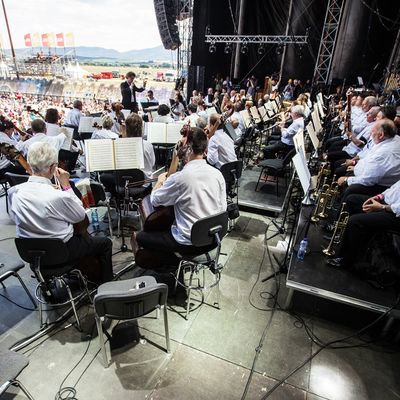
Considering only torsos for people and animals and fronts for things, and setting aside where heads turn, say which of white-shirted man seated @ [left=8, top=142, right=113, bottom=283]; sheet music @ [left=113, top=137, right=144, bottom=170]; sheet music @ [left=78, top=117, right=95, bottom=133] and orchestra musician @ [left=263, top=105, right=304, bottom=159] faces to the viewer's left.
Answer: the orchestra musician

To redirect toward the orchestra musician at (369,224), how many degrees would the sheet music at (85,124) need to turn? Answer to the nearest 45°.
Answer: approximately 45° to its left

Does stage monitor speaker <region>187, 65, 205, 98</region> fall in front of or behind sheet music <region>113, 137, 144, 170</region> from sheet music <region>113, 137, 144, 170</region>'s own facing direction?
behind

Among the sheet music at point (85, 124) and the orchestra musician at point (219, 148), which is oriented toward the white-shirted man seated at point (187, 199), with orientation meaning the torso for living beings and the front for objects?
the sheet music

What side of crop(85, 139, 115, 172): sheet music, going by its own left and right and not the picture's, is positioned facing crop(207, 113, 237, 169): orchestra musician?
left

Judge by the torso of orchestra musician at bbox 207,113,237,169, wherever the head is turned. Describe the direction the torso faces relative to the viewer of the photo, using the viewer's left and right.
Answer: facing away from the viewer and to the left of the viewer

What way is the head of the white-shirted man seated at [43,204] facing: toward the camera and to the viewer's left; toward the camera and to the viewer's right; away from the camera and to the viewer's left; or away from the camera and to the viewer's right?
away from the camera and to the viewer's right

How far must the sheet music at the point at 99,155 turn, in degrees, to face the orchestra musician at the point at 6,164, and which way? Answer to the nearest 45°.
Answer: approximately 135° to its right

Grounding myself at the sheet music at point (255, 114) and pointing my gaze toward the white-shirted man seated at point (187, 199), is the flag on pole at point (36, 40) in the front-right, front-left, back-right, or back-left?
back-right

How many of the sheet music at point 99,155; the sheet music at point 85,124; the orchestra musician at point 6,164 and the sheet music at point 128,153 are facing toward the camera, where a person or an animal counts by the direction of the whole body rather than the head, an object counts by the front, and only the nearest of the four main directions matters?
3

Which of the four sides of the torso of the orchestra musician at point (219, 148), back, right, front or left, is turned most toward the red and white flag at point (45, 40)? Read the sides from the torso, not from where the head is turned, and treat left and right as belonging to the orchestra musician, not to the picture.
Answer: front

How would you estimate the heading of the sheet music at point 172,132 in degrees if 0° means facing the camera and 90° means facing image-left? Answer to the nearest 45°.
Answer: approximately 0°

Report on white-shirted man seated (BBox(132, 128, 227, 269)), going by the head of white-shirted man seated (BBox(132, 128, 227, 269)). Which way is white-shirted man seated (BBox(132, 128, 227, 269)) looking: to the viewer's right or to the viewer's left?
to the viewer's left

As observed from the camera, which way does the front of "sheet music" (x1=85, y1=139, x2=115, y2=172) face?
facing the viewer

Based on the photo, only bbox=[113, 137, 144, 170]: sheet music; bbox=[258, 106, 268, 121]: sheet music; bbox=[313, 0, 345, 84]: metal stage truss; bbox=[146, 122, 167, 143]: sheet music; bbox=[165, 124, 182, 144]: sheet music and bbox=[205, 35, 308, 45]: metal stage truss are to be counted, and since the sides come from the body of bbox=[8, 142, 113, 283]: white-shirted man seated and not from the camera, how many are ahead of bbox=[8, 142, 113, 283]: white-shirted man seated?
6

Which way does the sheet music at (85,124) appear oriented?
toward the camera

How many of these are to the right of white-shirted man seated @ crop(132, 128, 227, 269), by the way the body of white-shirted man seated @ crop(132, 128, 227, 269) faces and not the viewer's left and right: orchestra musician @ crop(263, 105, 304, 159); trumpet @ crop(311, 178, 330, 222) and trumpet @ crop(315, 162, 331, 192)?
3

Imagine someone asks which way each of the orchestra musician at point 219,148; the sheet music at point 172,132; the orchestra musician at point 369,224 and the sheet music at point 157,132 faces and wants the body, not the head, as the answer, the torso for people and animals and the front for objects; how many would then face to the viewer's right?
0

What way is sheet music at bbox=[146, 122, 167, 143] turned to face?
toward the camera
